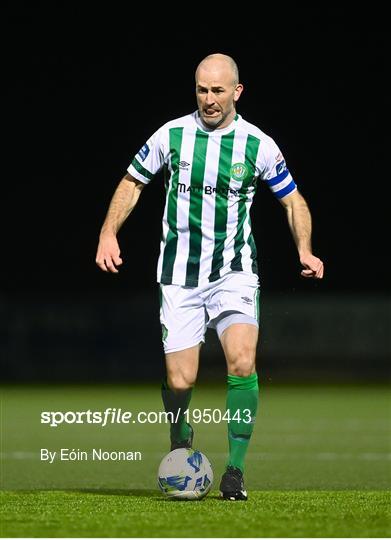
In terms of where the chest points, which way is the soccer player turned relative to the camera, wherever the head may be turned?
toward the camera
